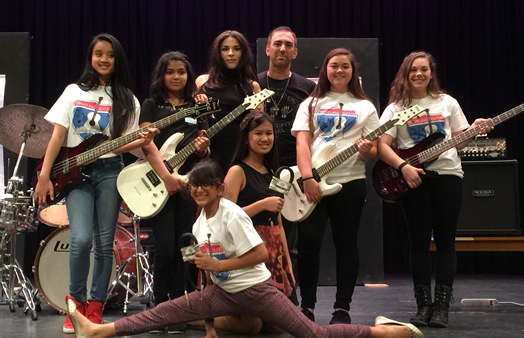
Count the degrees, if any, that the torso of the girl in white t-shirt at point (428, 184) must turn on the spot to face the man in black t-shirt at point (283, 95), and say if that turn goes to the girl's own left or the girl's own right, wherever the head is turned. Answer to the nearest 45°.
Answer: approximately 90° to the girl's own right

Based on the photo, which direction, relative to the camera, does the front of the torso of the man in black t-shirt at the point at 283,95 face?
toward the camera

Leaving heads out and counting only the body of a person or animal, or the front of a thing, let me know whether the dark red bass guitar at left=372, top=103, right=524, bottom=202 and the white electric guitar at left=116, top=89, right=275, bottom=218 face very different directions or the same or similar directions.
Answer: same or similar directions

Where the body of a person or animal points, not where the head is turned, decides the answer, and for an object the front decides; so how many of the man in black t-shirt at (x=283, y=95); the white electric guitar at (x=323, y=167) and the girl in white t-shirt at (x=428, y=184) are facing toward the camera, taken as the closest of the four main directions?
3

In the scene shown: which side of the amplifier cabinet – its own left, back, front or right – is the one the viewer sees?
front

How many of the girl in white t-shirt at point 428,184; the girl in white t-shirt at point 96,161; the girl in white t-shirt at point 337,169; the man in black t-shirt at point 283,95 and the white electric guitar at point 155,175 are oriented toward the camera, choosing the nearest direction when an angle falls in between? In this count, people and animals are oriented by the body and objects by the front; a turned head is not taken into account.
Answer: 5

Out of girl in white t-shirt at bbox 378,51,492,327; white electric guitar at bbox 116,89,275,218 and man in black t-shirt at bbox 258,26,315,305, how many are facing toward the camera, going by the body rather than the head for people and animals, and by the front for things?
3

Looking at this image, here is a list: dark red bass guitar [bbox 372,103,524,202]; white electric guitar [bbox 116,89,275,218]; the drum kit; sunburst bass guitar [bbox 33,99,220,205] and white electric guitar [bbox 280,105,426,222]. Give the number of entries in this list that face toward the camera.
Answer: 5

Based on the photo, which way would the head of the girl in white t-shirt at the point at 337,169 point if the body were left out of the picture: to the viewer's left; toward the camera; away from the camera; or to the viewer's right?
toward the camera

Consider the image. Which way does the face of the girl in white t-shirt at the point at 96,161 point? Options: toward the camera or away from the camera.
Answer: toward the camera

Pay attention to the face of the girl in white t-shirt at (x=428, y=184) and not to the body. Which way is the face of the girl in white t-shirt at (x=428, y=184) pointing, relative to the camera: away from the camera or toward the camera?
toward the camera

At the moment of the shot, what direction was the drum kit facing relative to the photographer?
facing the viewer

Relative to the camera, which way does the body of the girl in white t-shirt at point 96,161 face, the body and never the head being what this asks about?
toward the camera

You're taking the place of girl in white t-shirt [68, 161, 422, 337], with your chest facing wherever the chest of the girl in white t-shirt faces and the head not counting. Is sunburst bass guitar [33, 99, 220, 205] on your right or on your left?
on your right
